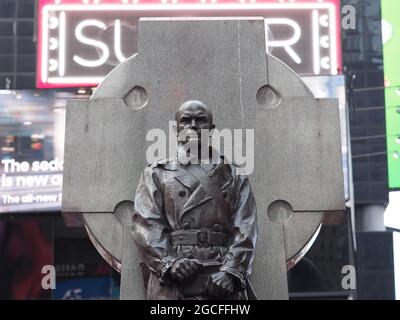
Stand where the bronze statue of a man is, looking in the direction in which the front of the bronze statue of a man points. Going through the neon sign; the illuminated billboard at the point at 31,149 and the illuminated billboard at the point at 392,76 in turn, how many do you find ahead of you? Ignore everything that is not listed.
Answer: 0

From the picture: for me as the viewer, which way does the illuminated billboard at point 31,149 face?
facing the viewer

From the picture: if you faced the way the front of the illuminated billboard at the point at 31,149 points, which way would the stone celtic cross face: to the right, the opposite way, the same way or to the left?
the same way

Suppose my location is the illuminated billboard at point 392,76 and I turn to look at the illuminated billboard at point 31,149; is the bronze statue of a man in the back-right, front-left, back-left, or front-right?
front-left

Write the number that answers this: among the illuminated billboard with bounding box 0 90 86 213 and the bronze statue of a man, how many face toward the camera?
2

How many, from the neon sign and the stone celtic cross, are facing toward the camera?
2

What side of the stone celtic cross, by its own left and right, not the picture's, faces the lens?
front

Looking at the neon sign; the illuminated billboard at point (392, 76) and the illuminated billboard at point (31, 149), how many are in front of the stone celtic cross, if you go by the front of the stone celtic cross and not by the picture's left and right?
0

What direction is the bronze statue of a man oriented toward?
toward the camera

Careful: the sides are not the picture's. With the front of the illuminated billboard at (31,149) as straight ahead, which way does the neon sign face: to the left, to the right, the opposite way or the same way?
the same way

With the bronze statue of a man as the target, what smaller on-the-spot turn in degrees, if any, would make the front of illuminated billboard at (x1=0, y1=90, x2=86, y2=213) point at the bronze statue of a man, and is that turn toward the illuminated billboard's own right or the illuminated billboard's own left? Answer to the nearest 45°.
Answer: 0° — it already faces it
